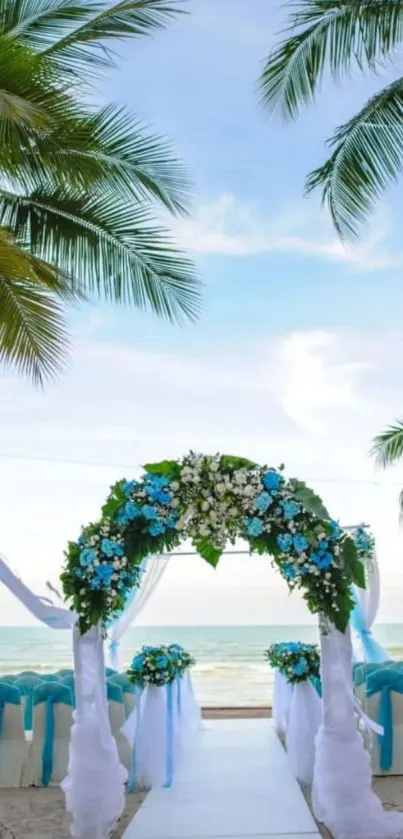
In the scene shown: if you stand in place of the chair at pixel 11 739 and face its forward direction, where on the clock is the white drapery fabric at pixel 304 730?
The white drapery fabric is roughly at 3 o'clock from the chair.

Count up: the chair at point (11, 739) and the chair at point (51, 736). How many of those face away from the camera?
2

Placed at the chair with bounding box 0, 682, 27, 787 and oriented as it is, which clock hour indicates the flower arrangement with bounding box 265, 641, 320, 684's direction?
The flower arrangement is roughly at 3 o'clock from the chair.

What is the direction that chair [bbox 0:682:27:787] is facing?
away from the camera

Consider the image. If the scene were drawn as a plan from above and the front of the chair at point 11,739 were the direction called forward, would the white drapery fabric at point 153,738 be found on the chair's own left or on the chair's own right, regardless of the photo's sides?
on the chair's own right

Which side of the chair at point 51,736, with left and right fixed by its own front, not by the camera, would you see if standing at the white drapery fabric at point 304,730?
right

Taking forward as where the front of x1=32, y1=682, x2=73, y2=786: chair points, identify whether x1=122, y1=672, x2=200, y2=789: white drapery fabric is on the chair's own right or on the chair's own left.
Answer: on the chair's own right

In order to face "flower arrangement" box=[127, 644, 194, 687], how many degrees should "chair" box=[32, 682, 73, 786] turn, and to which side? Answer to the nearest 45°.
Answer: approximately 90° to its right

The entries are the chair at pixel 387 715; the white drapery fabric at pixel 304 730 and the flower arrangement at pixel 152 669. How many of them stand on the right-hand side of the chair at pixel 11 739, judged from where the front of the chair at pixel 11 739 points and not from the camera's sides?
3

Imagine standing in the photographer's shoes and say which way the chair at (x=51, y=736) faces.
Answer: facing away from the viewer
